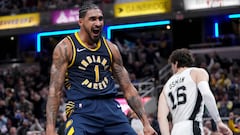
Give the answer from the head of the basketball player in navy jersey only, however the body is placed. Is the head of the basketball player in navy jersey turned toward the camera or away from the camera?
toward the camera

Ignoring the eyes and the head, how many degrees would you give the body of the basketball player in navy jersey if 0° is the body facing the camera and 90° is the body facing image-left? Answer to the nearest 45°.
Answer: approximately 315°
